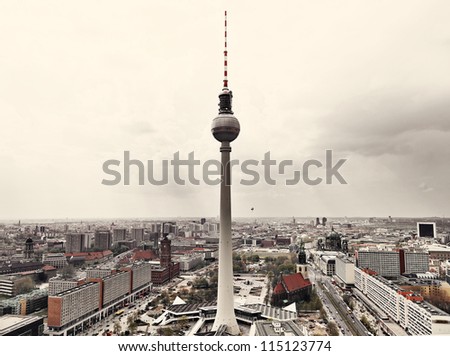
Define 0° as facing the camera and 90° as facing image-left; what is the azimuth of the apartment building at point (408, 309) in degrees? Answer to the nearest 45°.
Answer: approximately 45°

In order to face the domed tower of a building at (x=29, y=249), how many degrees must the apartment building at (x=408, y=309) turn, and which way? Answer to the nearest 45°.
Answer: approximately 45° to its right

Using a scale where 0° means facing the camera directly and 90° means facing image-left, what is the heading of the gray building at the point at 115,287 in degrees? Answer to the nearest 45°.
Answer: approximately 315°

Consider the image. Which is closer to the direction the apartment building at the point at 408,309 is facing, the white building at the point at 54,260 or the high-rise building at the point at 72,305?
the high-rise building

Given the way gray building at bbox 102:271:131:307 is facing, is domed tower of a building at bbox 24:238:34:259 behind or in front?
behind

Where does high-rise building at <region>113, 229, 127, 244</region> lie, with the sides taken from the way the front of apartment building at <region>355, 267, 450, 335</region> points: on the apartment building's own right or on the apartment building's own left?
on the apartment building's own right

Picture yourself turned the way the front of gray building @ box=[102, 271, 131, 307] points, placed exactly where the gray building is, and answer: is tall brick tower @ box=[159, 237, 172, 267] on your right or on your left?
on your left
